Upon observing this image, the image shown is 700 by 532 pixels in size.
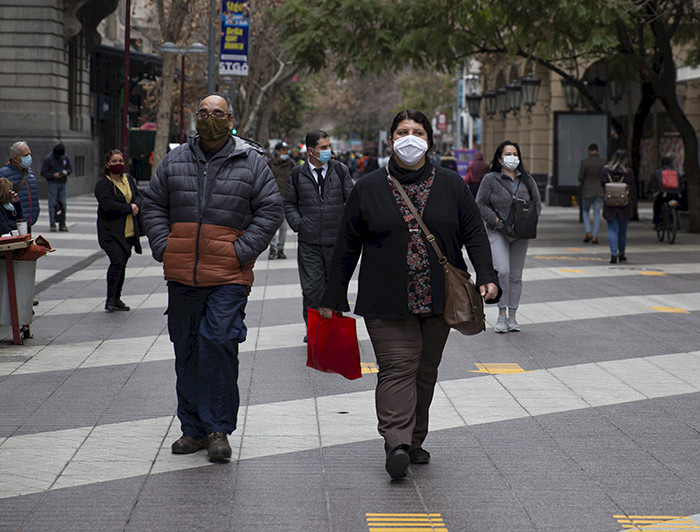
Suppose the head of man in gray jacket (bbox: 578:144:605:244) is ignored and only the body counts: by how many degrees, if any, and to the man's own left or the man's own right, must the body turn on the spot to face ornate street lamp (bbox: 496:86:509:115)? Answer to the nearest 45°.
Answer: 0° — they already face it

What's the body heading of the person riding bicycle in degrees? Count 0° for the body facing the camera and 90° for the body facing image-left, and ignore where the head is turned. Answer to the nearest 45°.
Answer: approximately 180°

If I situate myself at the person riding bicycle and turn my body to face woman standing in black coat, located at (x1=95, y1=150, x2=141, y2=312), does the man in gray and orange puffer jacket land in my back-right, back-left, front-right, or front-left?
front-left

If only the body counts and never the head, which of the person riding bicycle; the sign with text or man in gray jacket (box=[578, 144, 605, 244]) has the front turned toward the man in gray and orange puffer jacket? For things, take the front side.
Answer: the sign with text

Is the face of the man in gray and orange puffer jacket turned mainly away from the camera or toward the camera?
toward the camera

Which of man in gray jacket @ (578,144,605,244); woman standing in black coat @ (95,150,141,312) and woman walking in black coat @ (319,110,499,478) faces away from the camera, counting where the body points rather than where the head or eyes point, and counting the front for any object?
the man in gray jacket

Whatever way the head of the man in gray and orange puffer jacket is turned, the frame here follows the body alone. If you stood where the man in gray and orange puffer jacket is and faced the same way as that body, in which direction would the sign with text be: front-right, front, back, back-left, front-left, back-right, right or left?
back

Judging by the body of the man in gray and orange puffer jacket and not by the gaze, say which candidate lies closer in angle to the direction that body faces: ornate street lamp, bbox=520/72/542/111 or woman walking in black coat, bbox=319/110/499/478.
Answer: the woman walking in black coat

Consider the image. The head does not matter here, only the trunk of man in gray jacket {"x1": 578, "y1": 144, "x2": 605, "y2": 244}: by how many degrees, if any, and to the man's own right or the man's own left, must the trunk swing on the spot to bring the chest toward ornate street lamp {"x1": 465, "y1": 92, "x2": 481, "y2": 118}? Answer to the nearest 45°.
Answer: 0° — they already face it

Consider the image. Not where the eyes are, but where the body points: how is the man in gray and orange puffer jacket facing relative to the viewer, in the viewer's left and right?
facing the viewer

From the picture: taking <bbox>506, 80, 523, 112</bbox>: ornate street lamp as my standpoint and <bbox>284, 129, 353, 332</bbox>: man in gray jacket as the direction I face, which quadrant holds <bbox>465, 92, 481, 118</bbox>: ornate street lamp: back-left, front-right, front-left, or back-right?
back-right

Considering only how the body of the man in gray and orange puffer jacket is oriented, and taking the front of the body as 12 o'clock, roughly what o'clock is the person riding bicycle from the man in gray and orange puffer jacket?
The person riding bicycle is roughly at 7 o'clock from the man in gray and orange puffer jacket.

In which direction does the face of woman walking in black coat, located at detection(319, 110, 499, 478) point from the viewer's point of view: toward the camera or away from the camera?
toward the camera

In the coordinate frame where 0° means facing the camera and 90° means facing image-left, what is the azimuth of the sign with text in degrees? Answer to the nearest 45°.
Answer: approximately 0°
